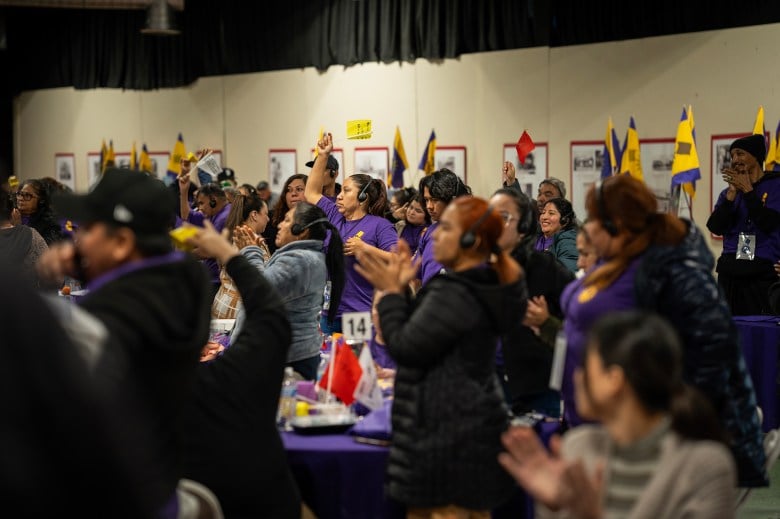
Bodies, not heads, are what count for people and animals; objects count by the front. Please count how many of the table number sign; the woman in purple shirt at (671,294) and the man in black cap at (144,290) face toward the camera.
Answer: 1

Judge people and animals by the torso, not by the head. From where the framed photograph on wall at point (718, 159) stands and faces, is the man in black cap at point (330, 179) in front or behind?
in front

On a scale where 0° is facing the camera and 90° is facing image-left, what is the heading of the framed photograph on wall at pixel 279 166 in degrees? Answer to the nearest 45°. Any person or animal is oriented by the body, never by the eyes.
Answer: approximately 45°

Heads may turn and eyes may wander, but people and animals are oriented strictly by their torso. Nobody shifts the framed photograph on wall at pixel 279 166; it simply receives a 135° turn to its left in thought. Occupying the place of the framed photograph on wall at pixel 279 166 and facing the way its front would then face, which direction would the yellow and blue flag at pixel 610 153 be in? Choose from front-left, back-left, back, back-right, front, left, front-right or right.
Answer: front-right

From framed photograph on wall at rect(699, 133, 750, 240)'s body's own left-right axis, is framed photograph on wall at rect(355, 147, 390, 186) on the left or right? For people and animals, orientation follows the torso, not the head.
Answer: on its right

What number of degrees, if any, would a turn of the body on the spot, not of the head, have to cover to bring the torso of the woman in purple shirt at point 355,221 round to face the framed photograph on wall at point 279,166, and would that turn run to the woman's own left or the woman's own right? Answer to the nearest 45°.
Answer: approximately 135° to the woman's own right

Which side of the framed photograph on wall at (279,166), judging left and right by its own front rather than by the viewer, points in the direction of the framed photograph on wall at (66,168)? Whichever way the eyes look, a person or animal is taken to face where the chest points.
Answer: right

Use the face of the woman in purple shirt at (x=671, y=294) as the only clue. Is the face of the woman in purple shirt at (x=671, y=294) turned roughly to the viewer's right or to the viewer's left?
to the viewer's left

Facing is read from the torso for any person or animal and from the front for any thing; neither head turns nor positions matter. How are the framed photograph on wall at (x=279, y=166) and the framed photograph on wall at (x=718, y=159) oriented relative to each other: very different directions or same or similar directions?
same or similar directions

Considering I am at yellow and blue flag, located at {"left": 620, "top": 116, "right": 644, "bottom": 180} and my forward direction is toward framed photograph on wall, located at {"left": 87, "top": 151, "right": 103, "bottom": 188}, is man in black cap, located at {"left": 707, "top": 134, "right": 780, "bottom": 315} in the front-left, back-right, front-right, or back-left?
back-left

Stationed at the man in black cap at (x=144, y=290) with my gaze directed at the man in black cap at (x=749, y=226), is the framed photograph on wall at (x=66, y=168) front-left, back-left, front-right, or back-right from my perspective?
front-left

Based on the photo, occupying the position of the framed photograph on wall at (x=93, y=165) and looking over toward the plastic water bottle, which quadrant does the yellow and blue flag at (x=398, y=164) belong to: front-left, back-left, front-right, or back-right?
front-left

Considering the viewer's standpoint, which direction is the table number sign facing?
facing the viewer
